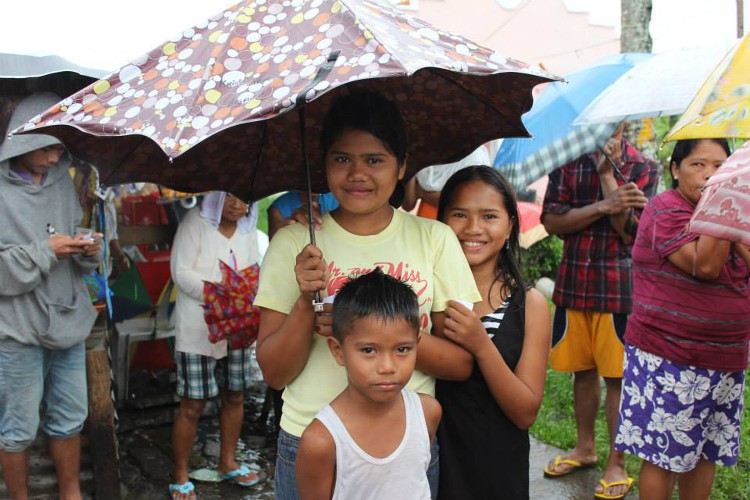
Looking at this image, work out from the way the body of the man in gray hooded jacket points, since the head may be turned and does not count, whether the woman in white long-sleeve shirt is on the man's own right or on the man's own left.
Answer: on the man's own left

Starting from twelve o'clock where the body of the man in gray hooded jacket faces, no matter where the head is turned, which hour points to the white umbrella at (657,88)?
The white umbrella is roughly at 11 o'clock from the man in gray hooded jacket.

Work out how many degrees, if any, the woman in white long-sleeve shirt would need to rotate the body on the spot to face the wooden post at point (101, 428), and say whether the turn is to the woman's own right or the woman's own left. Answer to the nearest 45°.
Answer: approximately 90° to the woman's own right

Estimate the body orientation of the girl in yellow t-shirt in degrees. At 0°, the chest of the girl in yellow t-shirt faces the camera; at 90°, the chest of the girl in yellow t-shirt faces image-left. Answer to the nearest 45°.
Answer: approximately 0°

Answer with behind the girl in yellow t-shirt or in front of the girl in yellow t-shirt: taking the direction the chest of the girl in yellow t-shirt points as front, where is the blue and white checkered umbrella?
behind

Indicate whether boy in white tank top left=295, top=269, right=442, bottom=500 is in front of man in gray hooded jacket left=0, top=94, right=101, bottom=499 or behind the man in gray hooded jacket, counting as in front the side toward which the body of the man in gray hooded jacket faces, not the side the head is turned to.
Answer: in front

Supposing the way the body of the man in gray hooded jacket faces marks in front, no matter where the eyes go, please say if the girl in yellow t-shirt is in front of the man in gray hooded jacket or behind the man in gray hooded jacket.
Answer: in front

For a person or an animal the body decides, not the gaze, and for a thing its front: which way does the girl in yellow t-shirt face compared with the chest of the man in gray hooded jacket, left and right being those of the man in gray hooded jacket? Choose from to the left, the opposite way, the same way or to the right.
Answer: to the right

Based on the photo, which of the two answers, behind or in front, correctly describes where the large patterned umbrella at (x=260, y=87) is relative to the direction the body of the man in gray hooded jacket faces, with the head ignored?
in front
